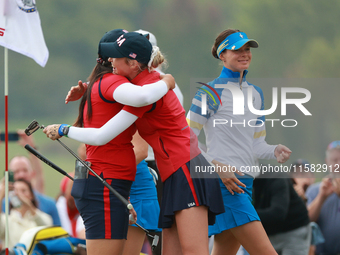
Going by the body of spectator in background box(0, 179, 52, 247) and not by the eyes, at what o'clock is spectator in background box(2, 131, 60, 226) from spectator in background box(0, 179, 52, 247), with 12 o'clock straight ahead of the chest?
spectator in background box(2, 131, 60, 226) is roughly at 5 o'clock from spectator in background box(0, 179, 52, 247).

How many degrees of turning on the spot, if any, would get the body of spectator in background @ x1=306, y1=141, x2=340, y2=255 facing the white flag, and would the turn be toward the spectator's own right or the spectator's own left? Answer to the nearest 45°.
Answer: approximately 45° to the spectator's own right

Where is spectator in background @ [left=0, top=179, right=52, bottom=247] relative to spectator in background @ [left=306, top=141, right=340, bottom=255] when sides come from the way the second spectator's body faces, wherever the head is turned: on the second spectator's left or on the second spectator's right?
on the second spectator's right

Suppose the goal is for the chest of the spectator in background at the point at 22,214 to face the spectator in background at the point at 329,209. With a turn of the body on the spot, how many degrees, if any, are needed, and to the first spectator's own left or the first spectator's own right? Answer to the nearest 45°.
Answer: approximately 135° to the first spectator's own left

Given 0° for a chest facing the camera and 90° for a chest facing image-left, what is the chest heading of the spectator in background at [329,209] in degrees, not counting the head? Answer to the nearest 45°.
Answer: approximately 0°

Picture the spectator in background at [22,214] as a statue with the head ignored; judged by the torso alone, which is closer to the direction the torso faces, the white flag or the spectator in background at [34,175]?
the white flag

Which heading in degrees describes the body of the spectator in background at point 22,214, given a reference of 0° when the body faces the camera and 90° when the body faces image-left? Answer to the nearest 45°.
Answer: approximately 45°

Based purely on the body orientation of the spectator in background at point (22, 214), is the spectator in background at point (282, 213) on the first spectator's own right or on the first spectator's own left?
on the first spectator's own left
